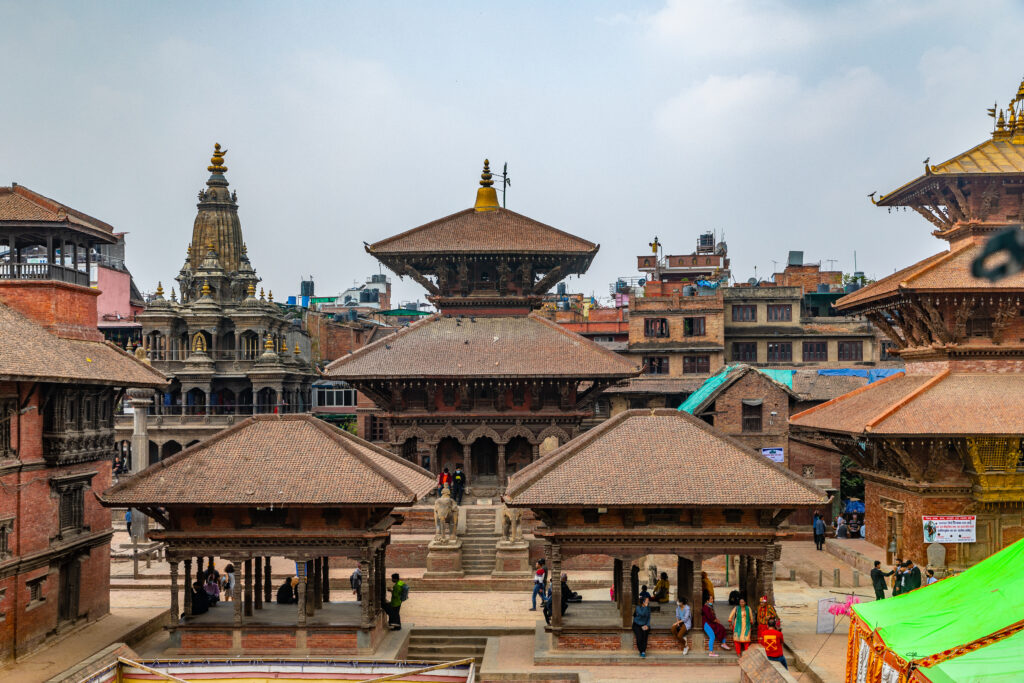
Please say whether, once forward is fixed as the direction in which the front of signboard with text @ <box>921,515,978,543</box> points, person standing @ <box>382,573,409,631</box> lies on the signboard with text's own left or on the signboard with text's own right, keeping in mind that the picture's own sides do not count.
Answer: on the signboard with text's own right

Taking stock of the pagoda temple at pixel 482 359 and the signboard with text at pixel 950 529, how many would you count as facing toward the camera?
2

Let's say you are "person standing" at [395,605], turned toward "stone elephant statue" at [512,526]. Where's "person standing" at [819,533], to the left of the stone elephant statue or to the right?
right

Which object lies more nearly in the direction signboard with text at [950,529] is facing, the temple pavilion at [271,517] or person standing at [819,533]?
the temple pavilion
